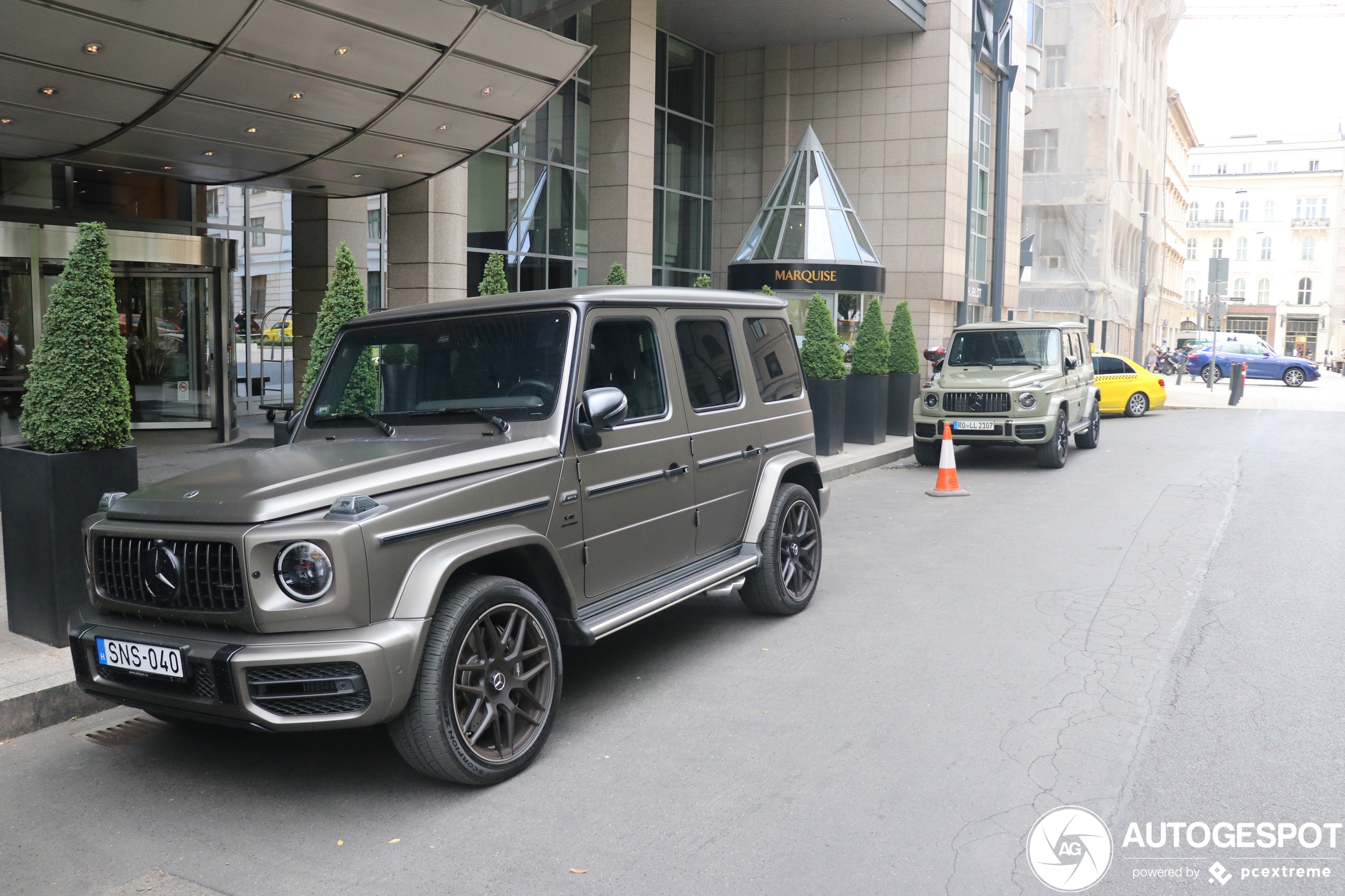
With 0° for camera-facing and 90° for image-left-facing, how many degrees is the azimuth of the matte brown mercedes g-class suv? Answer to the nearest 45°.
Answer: approximately 45°

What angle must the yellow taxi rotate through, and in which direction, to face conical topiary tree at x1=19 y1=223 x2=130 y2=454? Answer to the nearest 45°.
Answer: approximately 45° to its left

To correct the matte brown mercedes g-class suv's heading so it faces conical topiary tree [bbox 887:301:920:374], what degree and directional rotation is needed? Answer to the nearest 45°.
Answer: approximately 180°

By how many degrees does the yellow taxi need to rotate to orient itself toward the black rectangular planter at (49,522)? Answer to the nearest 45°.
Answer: approximately 45° to its left

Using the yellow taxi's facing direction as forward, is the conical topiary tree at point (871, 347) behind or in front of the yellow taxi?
in front

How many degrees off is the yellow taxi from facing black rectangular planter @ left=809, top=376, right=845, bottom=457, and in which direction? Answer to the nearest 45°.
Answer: approximately 45° to its left

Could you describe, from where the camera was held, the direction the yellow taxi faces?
facing the viewer and to the left of the viewer

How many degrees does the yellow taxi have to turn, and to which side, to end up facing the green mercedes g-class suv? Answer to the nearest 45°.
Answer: approximately 45° to its left

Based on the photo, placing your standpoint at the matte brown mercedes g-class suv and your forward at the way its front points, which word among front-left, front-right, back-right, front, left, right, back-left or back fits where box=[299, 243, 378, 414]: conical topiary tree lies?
back-right
